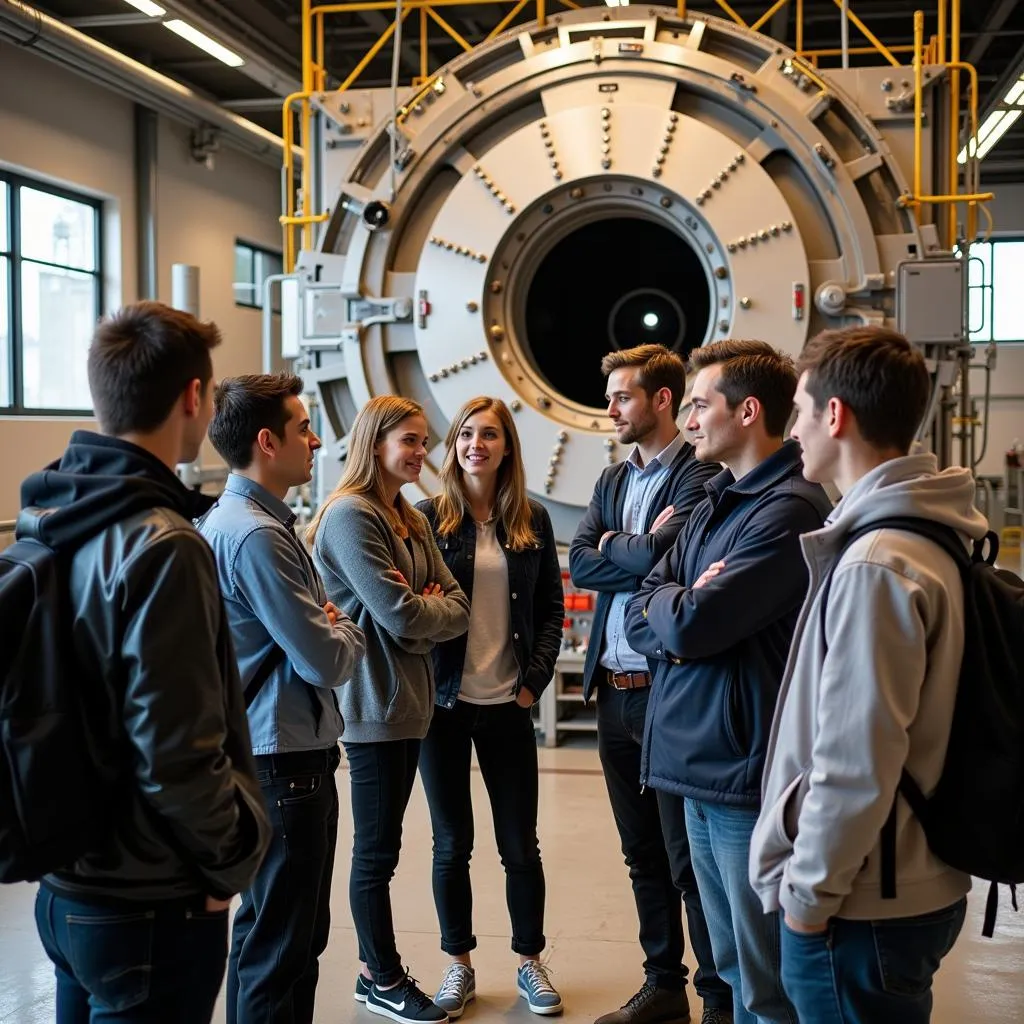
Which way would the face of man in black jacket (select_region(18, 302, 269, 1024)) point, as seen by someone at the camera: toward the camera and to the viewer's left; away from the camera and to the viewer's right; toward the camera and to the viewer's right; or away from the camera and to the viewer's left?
away from the camera and to the viewer's right

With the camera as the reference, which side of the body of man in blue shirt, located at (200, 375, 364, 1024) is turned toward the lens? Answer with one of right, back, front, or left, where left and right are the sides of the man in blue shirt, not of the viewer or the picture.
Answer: right

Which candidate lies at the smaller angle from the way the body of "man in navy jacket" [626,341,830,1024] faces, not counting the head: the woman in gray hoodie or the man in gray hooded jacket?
the woman in gray hoodie

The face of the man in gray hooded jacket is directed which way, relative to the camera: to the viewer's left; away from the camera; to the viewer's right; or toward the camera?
to the viewer's left

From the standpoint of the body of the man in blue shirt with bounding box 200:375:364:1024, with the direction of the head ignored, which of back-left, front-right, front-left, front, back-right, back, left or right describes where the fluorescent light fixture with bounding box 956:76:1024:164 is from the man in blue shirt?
front-left

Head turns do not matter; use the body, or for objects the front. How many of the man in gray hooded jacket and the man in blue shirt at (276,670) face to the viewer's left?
1

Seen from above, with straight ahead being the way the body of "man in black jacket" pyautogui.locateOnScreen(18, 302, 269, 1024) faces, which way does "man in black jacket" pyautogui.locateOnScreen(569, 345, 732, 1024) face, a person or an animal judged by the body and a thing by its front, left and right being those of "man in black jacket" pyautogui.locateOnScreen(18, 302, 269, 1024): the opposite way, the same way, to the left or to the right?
the opposite way

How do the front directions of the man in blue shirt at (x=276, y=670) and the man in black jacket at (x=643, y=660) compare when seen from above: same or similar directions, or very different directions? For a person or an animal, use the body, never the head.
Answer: very different directions

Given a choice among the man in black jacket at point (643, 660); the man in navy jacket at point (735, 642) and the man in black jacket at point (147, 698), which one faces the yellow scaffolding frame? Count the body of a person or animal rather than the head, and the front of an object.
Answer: the man in black jacket at point (147, 698)

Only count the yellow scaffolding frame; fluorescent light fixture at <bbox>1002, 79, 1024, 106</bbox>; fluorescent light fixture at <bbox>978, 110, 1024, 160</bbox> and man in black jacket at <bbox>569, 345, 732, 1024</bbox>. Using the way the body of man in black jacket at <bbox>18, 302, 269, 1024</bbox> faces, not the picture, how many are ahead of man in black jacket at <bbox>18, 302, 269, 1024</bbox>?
4

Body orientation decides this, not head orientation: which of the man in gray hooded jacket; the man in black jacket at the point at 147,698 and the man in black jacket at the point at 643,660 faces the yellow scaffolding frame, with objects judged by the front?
the man in black jacket at the point at 147,698

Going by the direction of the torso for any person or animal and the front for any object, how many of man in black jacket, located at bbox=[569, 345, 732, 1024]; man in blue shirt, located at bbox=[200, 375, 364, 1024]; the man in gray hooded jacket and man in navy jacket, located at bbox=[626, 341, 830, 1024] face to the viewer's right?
1

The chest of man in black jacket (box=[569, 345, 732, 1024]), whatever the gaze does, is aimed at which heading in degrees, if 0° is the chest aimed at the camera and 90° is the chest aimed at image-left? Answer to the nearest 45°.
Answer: approximately 45°

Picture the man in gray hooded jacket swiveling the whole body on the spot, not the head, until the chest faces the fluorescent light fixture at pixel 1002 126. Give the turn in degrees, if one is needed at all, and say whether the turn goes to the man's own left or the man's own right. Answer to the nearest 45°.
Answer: approximately 90° to the man's own right

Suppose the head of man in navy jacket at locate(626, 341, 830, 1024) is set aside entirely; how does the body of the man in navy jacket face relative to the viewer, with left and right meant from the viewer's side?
facing to the left of the viewer

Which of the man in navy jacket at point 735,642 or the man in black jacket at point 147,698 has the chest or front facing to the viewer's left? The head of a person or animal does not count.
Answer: the man in navy jacket

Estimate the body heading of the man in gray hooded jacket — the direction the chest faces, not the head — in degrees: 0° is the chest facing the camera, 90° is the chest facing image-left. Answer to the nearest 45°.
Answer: approximately 90°

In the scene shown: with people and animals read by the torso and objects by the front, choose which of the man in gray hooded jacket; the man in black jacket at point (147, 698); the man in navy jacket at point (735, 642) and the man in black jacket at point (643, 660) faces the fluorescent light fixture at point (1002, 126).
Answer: the man in black jacket at point (147, 698)

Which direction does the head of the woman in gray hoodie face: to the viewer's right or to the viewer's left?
to the viewer's right
